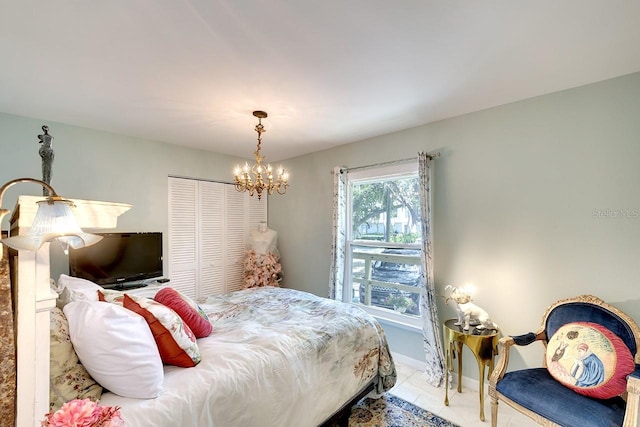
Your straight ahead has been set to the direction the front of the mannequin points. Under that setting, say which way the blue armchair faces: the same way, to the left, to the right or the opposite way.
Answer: to the right

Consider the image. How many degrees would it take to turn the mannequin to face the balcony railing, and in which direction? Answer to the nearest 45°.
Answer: approximately 45° to its left

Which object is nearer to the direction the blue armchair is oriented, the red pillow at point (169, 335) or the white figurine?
the red pillow

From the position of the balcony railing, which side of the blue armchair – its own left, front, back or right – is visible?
right

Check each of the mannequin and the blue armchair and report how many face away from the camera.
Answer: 0

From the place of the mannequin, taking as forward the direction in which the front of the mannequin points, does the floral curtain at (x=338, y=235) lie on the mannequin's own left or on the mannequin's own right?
on the mannequin's own left

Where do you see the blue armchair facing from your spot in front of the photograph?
facing the viewer and to the left of the viewer

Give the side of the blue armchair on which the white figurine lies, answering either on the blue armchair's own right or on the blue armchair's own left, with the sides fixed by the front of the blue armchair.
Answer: on the blue armchair's own right

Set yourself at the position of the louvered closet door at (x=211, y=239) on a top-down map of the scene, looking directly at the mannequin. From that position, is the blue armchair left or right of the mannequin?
right

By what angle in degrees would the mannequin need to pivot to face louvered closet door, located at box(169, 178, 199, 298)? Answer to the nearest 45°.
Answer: approximately 90° to its right

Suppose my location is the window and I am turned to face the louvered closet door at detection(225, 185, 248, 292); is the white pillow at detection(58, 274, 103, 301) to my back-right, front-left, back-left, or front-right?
front-left

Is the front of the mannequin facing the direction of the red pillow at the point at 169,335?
yes

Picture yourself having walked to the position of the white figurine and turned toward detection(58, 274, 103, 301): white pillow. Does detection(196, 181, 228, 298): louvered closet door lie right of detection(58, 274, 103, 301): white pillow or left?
right

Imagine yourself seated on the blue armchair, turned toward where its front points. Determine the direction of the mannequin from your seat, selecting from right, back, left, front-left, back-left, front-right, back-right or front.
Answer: front-right

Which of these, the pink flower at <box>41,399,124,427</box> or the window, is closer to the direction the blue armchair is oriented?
the pink flower

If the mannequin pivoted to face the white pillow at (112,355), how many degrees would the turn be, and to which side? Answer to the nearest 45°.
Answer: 0° — it already faces it

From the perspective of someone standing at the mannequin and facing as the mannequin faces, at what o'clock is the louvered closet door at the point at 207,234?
The louvered closet door is roughly at 3 o'clock from the mannequin.

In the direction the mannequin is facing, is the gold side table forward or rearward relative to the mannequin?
forward

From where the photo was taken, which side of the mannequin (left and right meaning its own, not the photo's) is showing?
front
